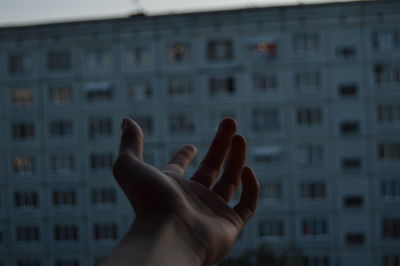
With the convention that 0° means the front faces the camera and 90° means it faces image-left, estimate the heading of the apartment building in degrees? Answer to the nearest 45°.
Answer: approximately 0°
